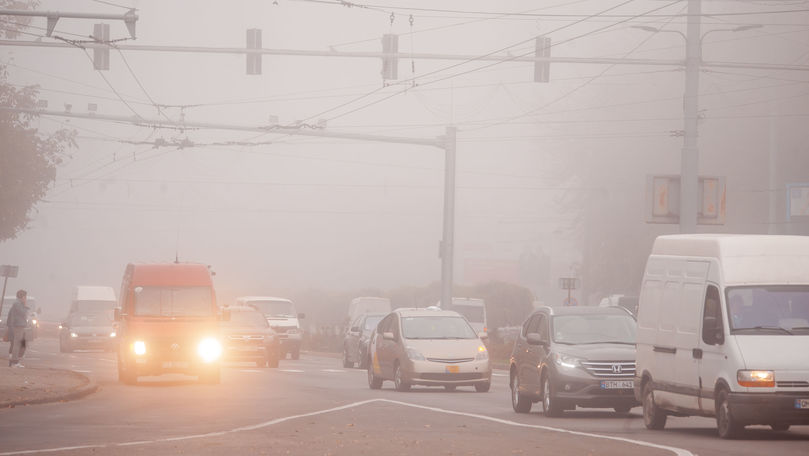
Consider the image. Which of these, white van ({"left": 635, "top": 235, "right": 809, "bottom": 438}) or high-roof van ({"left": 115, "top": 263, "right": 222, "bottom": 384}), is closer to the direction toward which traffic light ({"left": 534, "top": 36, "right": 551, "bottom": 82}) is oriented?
the high-roof van

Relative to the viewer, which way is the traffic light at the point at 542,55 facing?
away from the camera

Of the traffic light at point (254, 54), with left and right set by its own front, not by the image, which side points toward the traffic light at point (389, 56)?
right

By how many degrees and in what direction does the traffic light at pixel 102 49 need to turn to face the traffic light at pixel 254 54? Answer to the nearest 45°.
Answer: approximately 90° to its right

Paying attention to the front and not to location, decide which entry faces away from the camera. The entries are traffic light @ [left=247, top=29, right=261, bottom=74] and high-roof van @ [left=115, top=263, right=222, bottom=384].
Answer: the traffic light

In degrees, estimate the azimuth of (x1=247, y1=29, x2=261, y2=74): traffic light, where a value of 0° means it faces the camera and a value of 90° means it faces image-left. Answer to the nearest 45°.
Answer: approximately 180°

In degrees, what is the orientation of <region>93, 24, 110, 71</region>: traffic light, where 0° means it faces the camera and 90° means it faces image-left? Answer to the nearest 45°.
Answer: approximately 180°

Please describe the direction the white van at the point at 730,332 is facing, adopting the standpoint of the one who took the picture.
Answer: facing the viewer and to the right of the viewer
